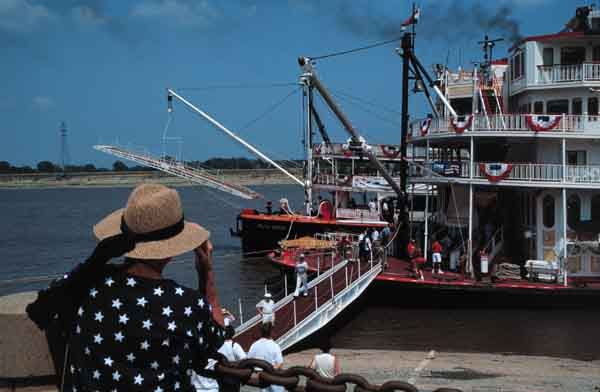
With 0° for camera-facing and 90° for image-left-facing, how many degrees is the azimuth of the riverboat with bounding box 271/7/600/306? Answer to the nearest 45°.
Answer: approximately 90°

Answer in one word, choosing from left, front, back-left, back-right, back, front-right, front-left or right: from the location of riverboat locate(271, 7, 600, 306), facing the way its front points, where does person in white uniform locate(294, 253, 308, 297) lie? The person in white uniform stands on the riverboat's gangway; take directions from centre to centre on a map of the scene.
front-left

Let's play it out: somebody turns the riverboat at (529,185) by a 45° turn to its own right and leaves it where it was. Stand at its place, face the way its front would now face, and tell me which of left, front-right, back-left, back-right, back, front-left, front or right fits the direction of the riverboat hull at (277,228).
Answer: front

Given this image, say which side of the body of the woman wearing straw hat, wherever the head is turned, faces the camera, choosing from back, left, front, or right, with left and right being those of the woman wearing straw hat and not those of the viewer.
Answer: back

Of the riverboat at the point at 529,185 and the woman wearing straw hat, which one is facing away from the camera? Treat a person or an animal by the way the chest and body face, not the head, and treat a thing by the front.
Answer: the woman wearing straw hat

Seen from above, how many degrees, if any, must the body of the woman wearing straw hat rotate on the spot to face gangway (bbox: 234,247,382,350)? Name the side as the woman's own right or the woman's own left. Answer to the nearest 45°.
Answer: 0° — they already face it

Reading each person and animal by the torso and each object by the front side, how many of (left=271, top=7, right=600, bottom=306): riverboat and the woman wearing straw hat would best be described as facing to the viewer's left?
1

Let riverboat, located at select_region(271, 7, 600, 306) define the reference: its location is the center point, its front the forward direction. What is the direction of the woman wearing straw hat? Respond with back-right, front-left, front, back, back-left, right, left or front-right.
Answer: left

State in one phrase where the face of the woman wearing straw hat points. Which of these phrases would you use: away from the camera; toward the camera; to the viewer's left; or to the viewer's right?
away from the camera

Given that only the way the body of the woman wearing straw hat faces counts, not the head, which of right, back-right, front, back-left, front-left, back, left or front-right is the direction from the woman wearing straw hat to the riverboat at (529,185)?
front-right

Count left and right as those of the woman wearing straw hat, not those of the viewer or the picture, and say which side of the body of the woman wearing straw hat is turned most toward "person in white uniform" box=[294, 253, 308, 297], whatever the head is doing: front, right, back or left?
front
